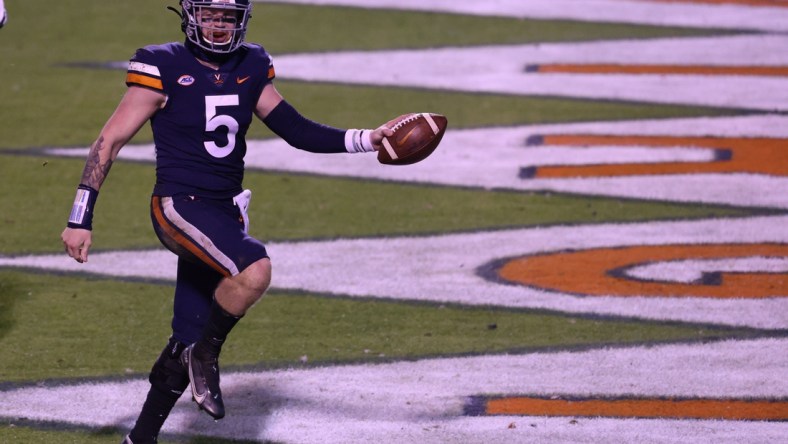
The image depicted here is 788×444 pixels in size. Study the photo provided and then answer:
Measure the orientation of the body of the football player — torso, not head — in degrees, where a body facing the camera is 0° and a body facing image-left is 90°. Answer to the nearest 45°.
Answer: approximately 315°
